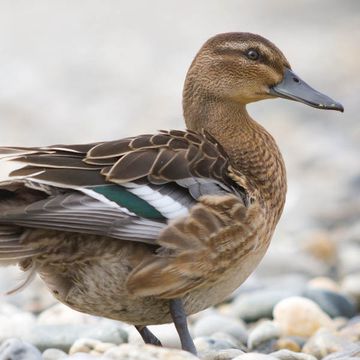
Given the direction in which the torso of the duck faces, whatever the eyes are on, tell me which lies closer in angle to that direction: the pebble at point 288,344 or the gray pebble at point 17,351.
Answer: the pebble

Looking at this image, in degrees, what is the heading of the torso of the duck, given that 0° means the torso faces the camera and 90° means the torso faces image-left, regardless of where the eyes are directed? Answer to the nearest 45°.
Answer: approximately 270°

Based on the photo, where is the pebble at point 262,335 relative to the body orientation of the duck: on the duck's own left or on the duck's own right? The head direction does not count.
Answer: on the duck's own left

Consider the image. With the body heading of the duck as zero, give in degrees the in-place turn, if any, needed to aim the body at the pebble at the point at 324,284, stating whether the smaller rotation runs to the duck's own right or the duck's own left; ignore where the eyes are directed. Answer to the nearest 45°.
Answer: approximately 45° to the duck's own left
